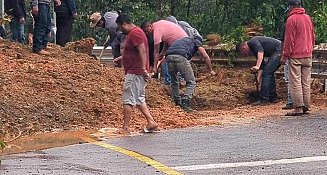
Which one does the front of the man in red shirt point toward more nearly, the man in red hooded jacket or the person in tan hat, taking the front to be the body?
the person in tan hat

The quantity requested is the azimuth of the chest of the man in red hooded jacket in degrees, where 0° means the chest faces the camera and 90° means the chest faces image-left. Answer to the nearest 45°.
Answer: approximately 135°

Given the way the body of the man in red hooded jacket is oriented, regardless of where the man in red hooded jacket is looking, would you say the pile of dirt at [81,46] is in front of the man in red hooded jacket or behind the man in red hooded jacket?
in front

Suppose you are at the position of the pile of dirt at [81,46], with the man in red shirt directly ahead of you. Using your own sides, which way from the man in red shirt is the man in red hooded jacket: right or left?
left
